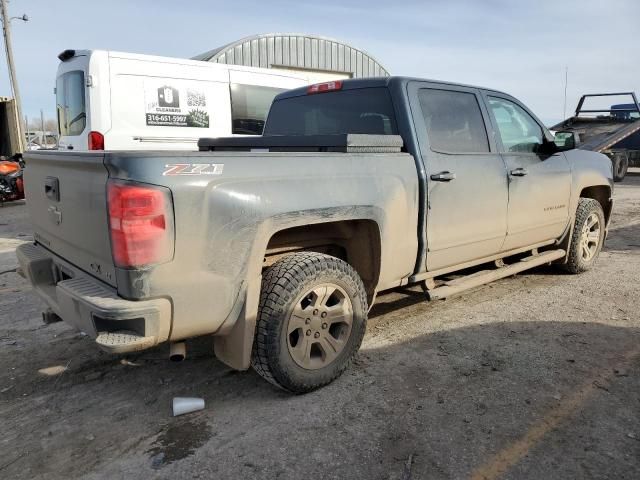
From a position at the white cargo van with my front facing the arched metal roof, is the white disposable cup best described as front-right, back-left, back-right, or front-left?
back-right

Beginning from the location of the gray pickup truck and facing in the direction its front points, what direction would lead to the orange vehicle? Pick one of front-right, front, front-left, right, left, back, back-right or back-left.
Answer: left

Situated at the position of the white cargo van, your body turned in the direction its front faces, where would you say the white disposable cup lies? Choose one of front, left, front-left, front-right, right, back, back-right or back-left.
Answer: back-right

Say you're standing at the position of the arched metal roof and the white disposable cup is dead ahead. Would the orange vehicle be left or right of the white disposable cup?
right

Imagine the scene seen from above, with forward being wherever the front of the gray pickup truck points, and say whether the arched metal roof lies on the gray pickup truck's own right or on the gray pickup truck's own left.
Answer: on the gray pickup truck's own left

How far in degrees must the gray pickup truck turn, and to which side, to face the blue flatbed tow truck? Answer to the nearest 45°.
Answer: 0° — it already faces it

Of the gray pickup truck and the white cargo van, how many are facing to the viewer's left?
0

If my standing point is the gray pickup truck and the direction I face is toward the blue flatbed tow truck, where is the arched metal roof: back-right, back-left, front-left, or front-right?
front-left

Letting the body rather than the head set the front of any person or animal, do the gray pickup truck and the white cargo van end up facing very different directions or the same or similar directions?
same or similar directions

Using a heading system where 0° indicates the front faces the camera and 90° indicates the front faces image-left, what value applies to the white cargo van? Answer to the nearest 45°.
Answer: approximately 225°

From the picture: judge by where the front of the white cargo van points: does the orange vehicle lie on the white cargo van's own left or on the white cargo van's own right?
on the white cargo van's own left

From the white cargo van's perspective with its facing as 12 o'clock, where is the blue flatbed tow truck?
The blue flatbed tow truck is roughly at 1 o'clock from the white cargo van.

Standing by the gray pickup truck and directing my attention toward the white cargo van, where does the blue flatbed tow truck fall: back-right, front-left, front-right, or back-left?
front-right

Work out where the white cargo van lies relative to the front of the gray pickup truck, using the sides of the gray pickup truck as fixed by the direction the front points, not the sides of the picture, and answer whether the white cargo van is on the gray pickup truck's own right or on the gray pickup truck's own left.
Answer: on the gray pickup truck's own left

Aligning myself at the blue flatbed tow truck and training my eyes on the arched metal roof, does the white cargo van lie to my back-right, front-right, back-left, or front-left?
front-left

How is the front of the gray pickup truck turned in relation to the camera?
facing away from the viewer and to the right of the viewer
